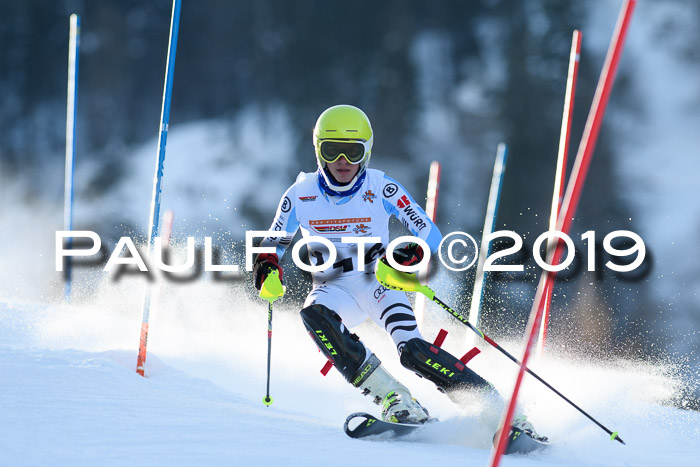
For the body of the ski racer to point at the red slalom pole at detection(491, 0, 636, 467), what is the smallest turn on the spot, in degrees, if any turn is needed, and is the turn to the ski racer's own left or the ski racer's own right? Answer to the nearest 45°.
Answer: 0° — they already face it

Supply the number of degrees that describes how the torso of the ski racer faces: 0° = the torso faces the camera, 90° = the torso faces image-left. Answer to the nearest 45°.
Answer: approximately 0°

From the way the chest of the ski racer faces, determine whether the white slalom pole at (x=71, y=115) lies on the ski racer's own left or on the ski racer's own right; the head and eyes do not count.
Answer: on the ski racer's own right

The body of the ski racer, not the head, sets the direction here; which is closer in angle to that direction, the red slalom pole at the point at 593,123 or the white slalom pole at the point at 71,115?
the red slalom pole

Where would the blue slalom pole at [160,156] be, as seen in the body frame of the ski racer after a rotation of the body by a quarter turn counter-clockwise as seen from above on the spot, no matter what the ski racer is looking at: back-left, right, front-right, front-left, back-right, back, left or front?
back-left
